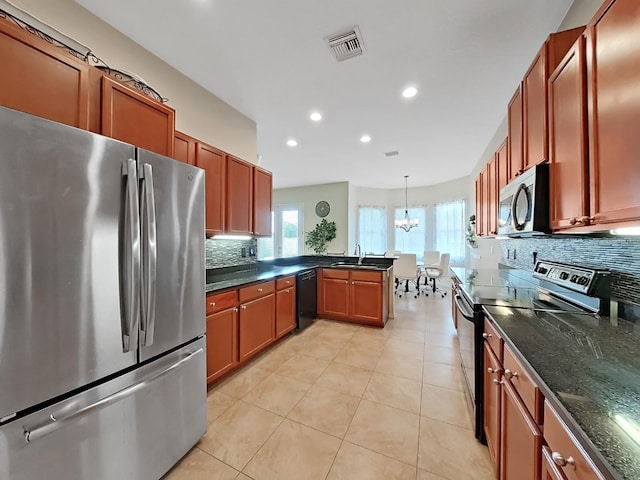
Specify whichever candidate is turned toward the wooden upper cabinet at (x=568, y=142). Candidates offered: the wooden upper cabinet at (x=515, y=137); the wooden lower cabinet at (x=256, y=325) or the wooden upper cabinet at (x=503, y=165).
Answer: the wooden lower cabinet

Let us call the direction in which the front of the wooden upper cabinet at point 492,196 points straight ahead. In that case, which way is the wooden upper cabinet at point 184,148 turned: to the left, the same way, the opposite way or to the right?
the opposite way

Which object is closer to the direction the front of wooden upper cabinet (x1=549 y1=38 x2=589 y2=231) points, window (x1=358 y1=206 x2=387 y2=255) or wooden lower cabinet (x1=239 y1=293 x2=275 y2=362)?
the wooden lower cabinet

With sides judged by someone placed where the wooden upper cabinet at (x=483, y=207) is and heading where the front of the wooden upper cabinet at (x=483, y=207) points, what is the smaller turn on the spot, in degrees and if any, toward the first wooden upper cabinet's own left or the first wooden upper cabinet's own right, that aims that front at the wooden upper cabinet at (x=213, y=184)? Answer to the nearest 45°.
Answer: approximately 45° to the first wooden upper cabinet's own left

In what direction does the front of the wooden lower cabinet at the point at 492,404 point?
to the viewer's left

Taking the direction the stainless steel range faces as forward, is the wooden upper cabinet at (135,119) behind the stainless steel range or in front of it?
in front

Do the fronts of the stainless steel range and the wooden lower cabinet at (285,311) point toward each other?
yes

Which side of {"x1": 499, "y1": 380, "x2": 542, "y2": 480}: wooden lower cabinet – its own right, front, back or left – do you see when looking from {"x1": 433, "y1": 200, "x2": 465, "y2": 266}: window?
right

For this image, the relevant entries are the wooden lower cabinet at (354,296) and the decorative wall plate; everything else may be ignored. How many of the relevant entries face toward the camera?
2

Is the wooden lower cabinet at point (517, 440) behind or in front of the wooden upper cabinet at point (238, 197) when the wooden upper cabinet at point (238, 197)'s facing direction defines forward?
in front

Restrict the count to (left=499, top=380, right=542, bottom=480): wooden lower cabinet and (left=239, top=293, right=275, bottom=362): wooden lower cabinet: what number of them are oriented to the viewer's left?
1

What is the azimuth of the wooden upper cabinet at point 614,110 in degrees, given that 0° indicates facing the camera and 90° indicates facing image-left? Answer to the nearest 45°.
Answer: approximately 90°

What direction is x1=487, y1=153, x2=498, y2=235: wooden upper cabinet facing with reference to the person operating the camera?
facing to the left of the viewer

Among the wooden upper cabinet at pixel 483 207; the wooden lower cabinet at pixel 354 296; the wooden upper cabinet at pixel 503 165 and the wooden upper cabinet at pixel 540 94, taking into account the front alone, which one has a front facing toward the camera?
the wooden lower cabinet

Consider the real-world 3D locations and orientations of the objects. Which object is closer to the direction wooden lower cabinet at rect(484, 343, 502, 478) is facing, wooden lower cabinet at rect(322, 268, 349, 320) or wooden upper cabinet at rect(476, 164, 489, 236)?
the wooden lower cabinet

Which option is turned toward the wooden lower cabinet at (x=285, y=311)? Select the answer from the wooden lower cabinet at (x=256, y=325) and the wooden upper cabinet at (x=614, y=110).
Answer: the wooden upper cabinet
